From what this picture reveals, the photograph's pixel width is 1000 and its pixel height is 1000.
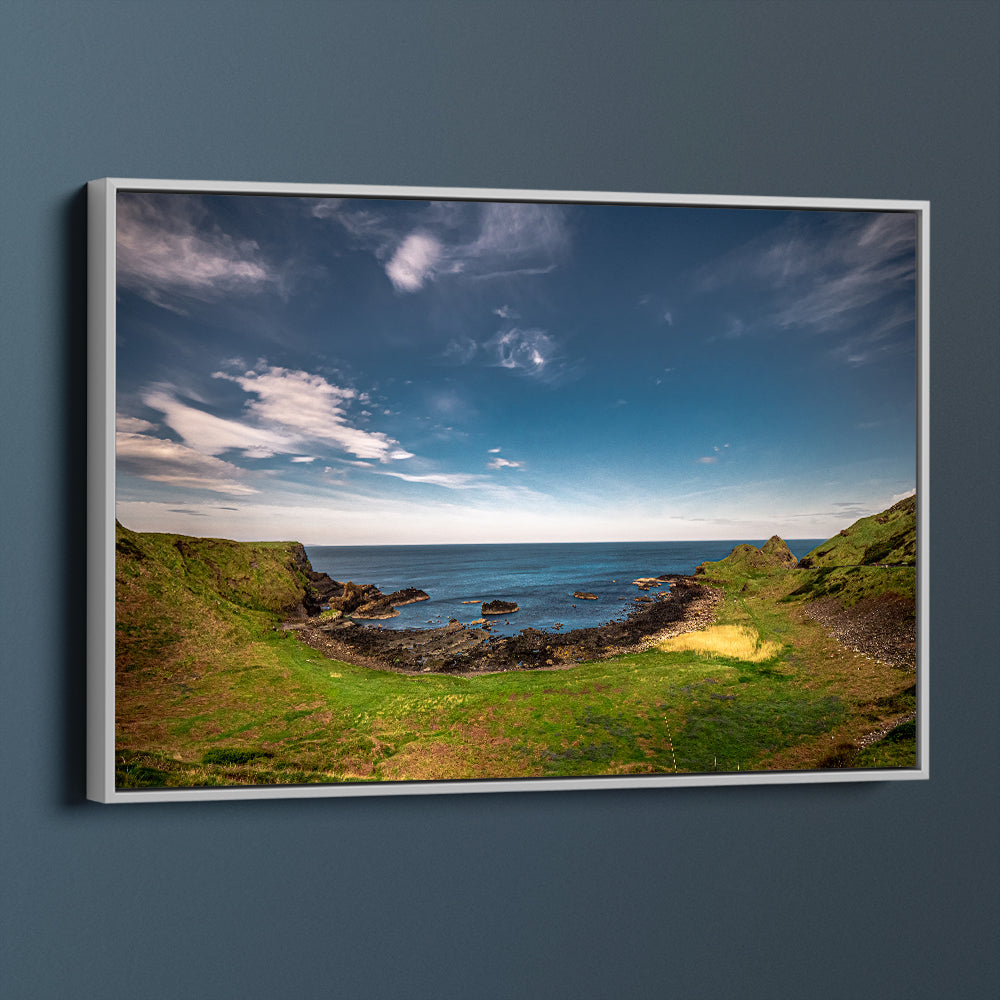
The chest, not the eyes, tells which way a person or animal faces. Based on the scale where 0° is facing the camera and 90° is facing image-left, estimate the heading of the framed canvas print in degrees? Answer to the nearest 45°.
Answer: approximately 315°
